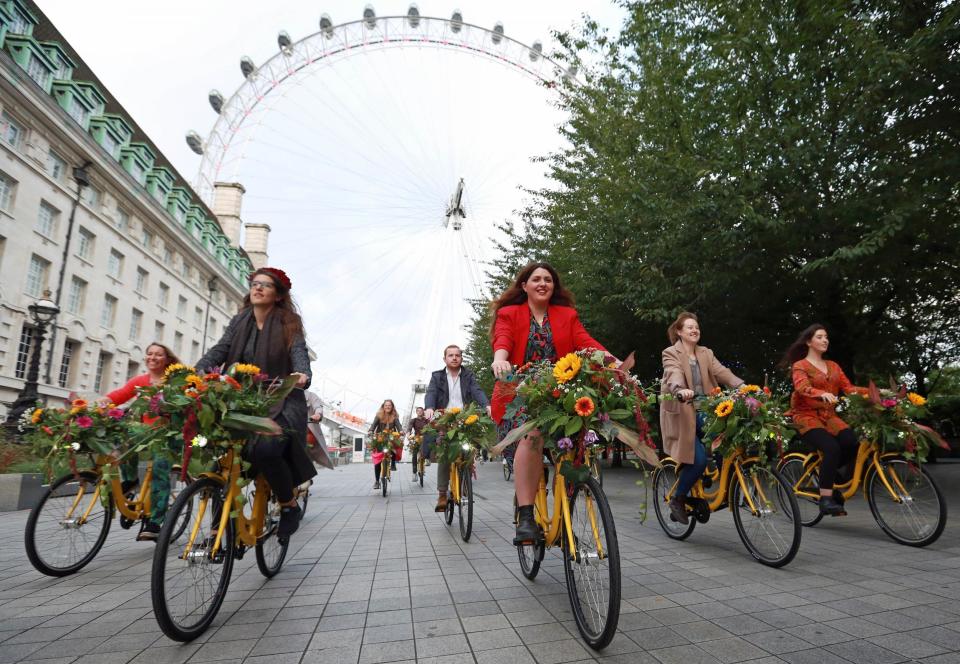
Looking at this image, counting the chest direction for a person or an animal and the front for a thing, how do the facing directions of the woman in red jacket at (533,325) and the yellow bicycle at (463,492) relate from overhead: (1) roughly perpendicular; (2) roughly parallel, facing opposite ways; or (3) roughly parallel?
roughly parallel

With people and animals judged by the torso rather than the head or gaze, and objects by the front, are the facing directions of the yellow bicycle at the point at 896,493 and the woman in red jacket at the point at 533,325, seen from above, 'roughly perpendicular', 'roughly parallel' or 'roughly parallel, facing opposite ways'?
roughly parallel

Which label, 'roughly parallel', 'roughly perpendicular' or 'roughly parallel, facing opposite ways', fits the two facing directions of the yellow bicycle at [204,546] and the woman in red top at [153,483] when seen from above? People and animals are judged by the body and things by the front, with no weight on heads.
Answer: roughly parallel

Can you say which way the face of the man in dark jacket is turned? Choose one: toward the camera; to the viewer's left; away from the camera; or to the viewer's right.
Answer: toward the camera

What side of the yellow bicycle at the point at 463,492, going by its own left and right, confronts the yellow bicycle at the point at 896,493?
left

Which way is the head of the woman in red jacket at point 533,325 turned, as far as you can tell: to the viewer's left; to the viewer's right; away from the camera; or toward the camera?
toward the camera

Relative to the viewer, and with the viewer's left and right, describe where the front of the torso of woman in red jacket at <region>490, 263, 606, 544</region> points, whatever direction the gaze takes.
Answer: facing the viewer

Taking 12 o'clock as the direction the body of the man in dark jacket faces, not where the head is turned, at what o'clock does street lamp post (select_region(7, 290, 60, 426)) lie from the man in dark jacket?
The street lamp post is roughly at 4 o'clock from the man in dark jacket.

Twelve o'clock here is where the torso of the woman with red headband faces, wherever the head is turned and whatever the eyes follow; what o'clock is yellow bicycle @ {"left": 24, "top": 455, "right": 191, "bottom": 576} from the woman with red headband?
The yellow bicycle is roughly at 3 o'clock from the woman with red headband.

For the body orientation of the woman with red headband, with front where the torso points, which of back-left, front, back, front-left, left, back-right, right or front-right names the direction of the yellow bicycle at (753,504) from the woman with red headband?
back-left

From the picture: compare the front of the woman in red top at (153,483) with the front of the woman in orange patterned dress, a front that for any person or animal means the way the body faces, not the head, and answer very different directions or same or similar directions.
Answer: same or similar directions

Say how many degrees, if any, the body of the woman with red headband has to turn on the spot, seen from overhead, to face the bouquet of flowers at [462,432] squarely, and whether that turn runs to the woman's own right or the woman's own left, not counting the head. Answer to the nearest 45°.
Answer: approximately 180°

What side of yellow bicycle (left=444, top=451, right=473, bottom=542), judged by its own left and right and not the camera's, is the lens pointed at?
front

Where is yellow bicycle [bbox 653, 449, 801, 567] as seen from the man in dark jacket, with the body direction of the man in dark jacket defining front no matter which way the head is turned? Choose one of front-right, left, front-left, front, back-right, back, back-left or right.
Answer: front-left

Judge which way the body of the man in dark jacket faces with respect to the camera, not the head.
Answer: toward the camera
